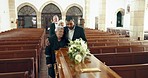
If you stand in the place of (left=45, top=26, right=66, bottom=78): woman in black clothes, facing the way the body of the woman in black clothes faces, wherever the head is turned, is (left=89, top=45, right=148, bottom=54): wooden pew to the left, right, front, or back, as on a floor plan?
left

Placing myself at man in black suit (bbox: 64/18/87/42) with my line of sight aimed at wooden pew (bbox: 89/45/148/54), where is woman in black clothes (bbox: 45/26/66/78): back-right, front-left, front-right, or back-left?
back-right

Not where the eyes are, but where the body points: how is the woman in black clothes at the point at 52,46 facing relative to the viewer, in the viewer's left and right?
facing the viewer and to the right of the viewer

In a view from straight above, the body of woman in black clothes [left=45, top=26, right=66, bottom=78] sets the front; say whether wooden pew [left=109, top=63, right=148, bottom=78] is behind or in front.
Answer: in front
